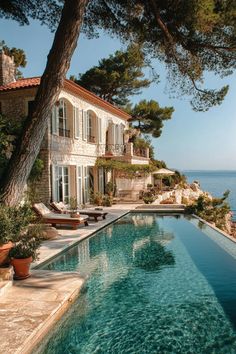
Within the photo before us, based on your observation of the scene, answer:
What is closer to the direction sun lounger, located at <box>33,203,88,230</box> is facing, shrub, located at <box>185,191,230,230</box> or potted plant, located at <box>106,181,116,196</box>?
the shrub

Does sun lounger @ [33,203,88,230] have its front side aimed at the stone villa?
no

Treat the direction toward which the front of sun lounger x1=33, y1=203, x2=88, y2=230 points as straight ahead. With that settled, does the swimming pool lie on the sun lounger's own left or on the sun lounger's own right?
on the sun lounger's own right

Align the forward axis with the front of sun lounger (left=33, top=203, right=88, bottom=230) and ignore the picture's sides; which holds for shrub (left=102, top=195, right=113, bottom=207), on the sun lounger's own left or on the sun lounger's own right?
on the sun lounger's own left

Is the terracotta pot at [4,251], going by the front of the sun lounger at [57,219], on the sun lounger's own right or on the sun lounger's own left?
on the sun lounger's own right

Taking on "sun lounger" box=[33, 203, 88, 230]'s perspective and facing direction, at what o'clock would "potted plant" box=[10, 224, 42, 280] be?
The potted plant is roughly at 3 o'clock from the sun lounger.

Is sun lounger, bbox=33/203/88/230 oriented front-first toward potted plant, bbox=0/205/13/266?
no

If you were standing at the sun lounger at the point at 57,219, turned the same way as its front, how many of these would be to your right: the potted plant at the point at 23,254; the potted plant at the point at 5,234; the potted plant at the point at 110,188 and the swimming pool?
3

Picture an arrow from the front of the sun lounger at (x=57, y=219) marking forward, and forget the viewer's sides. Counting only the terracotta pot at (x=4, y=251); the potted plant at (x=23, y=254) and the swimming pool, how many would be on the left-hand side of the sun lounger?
0

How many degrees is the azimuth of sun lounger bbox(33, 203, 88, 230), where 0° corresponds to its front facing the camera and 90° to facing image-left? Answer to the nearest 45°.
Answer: approximately 270°

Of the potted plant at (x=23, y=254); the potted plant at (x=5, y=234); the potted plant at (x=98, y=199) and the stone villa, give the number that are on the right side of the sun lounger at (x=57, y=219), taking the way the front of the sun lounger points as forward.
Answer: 2

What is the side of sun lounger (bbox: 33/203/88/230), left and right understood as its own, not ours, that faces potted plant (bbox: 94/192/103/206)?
left

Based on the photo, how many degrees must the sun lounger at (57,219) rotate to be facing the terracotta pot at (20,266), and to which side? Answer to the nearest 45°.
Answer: approximately 90° to its right

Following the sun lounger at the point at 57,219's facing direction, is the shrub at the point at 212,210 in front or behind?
in front
